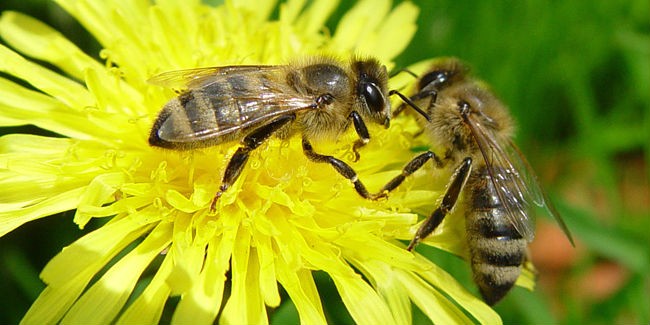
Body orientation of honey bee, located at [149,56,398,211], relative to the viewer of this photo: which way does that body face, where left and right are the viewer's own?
facing to the right of the viewer

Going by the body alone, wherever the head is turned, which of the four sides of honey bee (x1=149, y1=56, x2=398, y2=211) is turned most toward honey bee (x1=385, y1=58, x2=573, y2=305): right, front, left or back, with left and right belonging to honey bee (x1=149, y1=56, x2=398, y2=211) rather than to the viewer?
front
